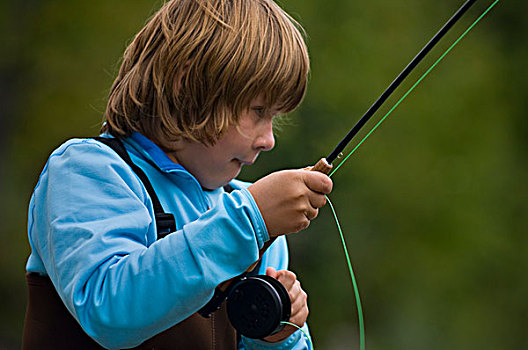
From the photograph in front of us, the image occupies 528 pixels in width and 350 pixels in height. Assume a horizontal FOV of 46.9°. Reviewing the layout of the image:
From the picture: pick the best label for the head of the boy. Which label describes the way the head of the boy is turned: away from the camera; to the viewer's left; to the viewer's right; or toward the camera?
to the viewer's right

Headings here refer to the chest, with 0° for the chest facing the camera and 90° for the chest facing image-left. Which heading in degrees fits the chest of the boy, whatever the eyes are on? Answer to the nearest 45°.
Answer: approximately 270°
